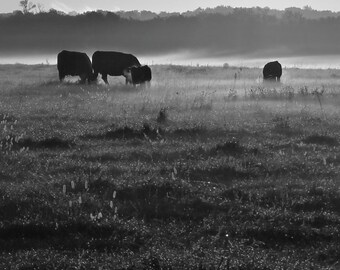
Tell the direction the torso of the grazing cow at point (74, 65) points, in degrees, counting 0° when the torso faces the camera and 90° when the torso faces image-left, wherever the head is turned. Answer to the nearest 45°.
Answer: approximately 270°

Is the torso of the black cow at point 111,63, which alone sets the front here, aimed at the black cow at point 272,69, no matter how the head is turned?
yes

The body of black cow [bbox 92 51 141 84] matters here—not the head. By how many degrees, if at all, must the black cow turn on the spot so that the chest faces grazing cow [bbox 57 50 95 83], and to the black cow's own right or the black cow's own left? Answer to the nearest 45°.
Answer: approximately 135° to the black cow's own right

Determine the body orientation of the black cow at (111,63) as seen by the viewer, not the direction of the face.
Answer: to the viewer's right

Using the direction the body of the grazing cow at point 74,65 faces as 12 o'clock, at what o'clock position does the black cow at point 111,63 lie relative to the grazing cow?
The black cow is roughly at 11 o'clock from the grazing cow.

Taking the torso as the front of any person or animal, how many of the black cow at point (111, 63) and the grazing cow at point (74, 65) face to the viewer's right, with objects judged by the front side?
2

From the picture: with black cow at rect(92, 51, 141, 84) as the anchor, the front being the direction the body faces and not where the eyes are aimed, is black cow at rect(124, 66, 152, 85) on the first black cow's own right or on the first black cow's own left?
on the first black cow's own right

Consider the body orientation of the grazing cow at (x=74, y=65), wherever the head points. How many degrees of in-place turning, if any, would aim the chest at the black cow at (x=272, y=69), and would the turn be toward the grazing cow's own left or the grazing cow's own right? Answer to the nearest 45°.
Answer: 0° — it already faces it
